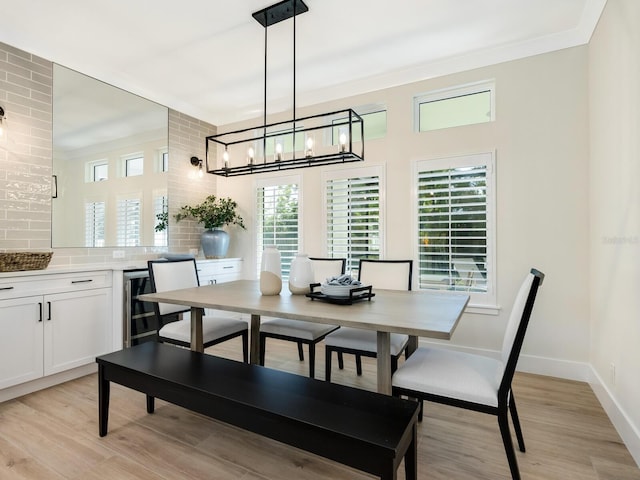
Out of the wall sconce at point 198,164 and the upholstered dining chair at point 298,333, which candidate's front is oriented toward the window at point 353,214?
the wall sconce

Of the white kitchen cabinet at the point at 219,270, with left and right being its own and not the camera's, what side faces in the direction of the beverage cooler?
right

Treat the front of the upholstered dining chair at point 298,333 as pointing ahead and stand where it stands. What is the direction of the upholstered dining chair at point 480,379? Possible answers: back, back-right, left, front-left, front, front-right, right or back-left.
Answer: left

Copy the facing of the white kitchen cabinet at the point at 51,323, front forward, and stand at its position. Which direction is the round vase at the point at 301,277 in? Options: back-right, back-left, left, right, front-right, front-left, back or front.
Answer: front

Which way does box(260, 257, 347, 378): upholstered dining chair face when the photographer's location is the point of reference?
facing the viewer and to the left of the viewer

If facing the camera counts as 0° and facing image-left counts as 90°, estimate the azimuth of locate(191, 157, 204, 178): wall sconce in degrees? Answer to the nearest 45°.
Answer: approximately 315°

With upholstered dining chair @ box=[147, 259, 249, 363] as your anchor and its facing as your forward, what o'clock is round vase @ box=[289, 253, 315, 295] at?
The round vase is roughly at 12 o'clock from the upholstered dining chair.

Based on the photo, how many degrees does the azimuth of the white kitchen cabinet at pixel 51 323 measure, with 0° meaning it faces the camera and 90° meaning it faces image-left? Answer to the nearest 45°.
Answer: approximately 315°

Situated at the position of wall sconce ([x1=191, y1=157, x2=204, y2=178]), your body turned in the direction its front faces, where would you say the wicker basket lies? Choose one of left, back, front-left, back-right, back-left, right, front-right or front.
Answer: right

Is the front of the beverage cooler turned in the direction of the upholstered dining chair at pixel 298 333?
yes

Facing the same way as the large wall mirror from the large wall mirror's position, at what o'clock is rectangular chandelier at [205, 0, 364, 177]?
The rectangular chandelier is roughly at 12 o'clock from the large wall mirror.

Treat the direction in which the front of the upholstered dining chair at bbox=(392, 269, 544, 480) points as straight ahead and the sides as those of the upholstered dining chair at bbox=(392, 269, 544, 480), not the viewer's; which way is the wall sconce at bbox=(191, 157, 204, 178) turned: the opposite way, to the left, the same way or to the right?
the opposite way

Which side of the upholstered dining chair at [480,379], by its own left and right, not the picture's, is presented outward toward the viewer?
left

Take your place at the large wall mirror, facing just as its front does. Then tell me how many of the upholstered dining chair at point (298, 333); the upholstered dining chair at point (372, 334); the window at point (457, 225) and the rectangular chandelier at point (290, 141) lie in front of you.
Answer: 4

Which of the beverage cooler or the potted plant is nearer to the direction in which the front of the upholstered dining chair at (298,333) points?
the beverage cooler

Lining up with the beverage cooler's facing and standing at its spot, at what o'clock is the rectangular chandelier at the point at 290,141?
The rectangular chandelier is roughly at 12 o'clock from the beverage cooler.
